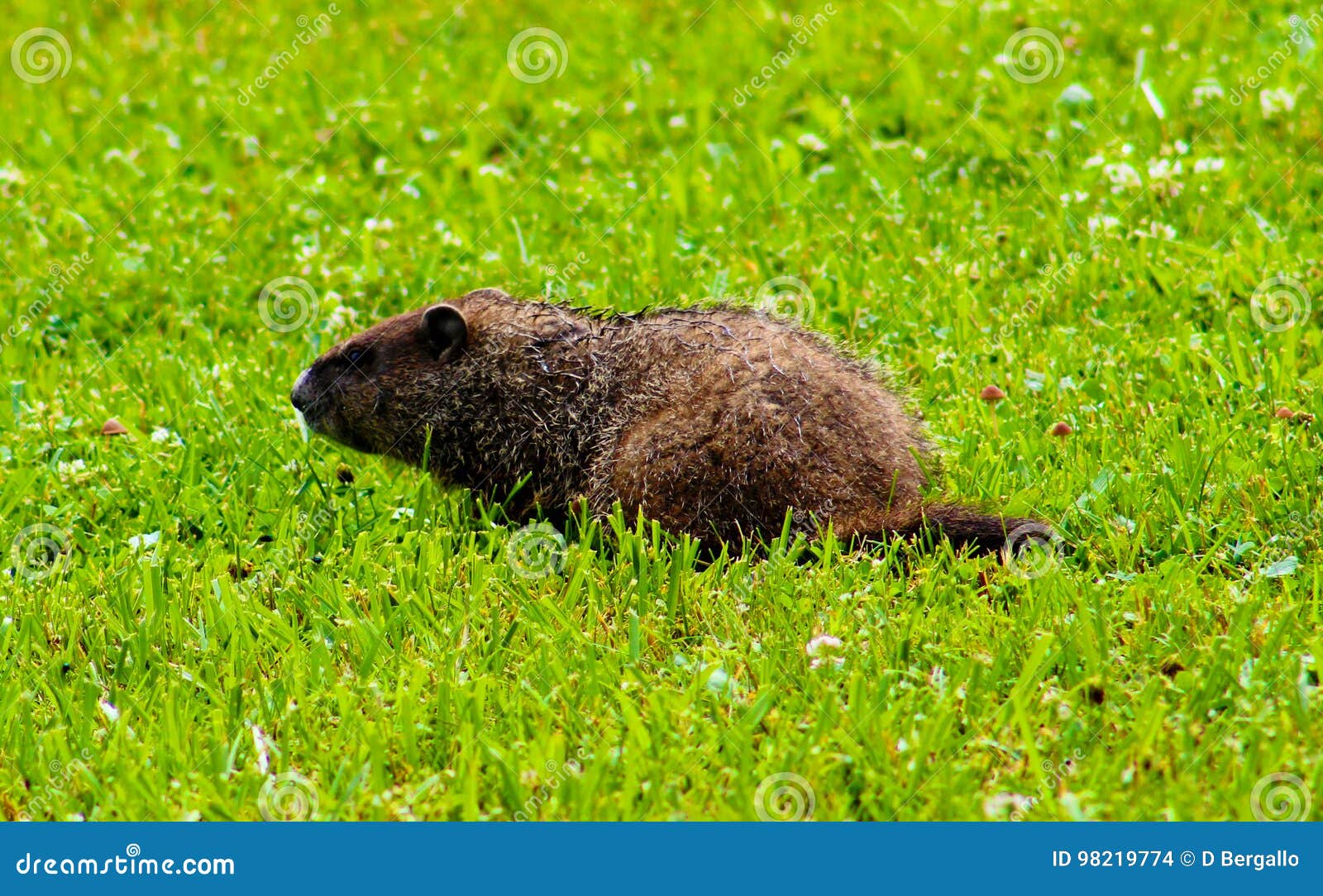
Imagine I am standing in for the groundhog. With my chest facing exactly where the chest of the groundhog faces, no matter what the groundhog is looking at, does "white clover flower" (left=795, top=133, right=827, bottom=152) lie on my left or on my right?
on my right

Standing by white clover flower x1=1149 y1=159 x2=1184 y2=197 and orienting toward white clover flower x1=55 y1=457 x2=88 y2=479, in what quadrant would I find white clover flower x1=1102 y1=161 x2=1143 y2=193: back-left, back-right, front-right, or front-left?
front-right

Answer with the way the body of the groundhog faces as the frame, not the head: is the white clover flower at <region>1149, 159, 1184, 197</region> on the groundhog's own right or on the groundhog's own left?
on the groundhog's own right

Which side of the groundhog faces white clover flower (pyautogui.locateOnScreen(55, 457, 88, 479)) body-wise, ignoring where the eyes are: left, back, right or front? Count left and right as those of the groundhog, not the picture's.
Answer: front

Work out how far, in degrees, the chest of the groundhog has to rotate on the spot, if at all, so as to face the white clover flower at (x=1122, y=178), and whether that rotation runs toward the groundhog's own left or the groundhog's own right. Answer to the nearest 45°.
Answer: approximately 135° to the groundhog's own right

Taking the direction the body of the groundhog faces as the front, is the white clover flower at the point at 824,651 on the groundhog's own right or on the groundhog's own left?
on the groundhog's own left

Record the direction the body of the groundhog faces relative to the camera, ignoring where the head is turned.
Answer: to the viewer's left
